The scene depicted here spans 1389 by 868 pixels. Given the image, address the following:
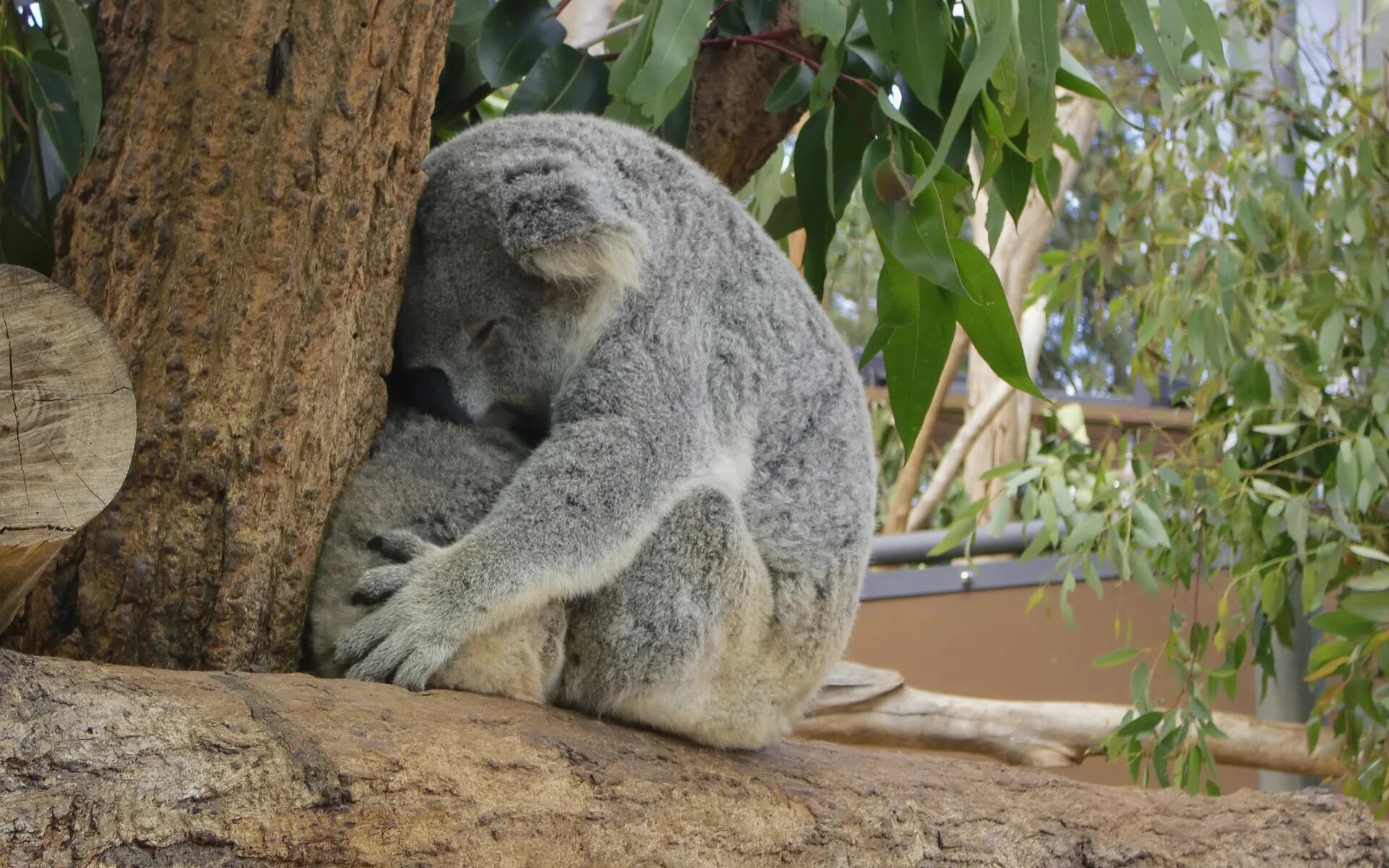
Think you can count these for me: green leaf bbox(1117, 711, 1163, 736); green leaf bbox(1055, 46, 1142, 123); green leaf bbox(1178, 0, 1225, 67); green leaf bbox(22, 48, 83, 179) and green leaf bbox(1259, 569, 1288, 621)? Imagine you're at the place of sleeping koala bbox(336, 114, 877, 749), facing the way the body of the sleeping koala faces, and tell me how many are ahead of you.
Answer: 1

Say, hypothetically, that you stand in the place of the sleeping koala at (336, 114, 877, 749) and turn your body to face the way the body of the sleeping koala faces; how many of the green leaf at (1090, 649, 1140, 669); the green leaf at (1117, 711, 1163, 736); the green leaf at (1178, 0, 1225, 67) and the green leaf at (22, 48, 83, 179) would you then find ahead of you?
1

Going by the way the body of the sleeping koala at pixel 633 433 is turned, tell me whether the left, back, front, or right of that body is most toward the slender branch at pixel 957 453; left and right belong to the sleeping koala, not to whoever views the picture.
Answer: right

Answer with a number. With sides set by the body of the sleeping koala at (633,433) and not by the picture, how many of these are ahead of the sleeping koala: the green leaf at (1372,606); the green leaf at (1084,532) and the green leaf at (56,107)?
1

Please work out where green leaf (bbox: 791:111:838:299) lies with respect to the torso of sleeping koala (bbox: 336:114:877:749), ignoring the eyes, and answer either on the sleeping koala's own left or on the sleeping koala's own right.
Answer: on the sleeping koala's own right

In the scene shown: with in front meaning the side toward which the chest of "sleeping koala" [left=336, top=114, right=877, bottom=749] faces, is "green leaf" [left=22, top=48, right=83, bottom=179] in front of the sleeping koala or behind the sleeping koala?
in front

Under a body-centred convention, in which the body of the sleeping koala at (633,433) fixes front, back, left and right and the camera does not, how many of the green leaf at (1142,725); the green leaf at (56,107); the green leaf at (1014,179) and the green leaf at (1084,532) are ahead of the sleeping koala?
1

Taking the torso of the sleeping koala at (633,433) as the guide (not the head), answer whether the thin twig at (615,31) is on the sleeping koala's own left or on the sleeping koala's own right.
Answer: on the sleeping koala's own right

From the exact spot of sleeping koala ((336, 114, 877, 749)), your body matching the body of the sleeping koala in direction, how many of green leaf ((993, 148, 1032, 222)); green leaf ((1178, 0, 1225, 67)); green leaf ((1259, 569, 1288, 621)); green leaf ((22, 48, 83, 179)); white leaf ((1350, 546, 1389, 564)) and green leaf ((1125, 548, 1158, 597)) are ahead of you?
1

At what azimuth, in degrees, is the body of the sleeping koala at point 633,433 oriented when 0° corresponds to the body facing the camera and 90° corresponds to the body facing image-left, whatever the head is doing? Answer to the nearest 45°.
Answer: approximately 90°
